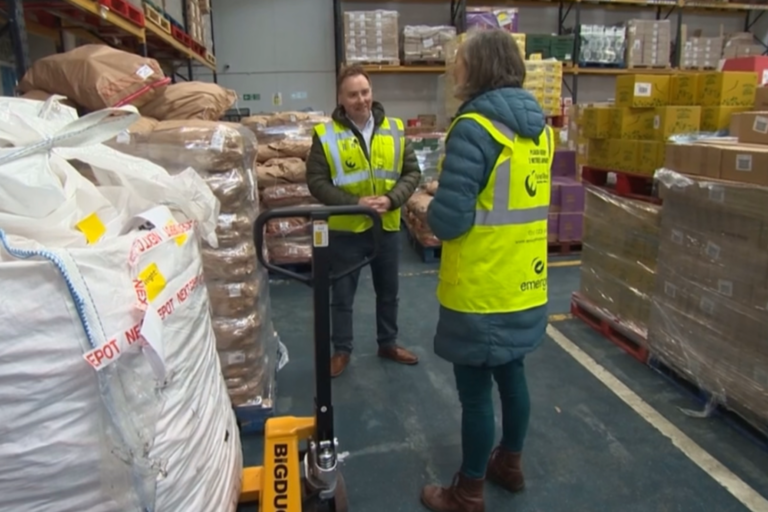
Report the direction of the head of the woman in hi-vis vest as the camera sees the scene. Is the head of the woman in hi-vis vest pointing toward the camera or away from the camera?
away from the camera

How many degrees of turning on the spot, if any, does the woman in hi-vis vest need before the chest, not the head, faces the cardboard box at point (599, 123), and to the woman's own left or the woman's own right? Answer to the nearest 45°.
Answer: approximately 45° to the woman's own right

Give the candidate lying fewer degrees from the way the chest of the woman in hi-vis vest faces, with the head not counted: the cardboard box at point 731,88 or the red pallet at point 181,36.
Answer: the red pallet

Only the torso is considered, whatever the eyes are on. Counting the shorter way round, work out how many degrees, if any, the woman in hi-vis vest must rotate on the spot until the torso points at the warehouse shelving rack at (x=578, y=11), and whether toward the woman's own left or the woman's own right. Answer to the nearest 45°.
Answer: approximately 45° to the woman's own right

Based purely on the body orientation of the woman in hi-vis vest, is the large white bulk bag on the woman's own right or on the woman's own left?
on the woman's own left

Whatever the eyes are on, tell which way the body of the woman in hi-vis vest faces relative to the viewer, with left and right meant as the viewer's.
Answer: facing away from the viewer and to the left of the viewer

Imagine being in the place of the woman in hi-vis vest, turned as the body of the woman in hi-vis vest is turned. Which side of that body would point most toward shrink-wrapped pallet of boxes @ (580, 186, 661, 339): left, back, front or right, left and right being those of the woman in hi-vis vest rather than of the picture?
right

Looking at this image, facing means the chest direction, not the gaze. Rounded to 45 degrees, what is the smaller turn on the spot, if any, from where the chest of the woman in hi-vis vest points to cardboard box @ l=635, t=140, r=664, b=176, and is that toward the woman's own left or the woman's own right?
approximately 90° to the woman's own right

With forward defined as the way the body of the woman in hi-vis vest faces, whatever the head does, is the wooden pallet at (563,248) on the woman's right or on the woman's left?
on the woman's right
